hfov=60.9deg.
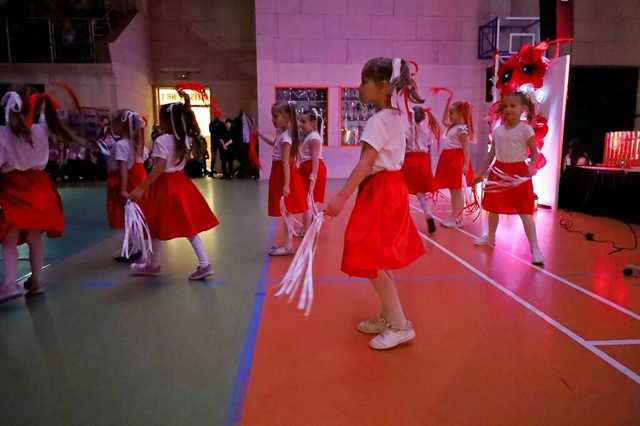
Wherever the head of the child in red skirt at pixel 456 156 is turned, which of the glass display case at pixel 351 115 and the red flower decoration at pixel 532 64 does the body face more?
the glass display case

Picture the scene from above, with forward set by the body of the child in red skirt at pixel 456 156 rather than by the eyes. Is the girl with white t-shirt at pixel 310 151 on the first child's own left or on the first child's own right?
on the first child's own right

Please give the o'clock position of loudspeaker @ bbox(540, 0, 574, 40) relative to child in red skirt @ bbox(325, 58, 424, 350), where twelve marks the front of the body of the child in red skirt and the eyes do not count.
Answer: The loudspeaker is roughly at 4 o'clock from the child in red skirt.

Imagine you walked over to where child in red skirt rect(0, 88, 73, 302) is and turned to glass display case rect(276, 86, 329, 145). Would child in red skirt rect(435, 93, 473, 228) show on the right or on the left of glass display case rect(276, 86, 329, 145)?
right

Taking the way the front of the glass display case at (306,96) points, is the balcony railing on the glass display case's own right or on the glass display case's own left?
on the glass display case's own right

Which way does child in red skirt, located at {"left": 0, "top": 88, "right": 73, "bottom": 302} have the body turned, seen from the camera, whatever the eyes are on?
away from the camera
